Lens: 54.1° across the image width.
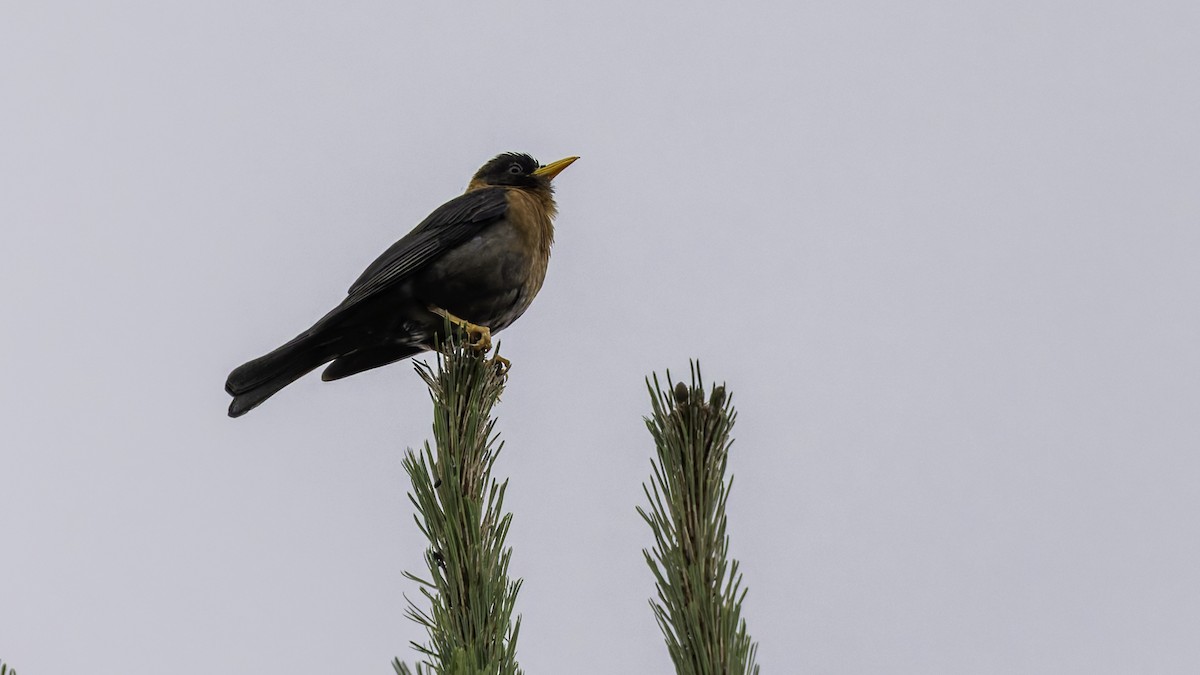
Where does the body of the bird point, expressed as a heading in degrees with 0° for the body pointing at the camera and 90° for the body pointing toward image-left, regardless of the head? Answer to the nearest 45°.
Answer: approximately 270°
